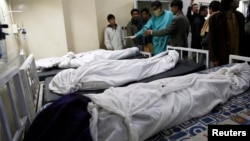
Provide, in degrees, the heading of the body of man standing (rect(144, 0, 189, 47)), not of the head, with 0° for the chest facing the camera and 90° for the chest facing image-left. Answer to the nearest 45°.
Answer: approximately 90°

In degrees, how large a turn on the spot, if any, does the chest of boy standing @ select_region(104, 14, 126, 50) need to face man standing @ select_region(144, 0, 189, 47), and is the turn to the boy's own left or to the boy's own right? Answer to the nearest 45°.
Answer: approximately 45° to the boy's own left

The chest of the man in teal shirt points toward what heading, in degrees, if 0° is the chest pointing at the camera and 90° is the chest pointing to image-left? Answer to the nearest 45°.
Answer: approximately 45°

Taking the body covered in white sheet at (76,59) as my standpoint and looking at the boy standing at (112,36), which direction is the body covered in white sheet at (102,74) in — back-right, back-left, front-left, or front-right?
back-right

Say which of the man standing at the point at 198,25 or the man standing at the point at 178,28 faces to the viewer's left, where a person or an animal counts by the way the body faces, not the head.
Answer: the man standing at the point at 178,28

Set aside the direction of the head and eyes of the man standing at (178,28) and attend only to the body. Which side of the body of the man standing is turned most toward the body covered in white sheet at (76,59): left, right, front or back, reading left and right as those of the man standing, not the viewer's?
front

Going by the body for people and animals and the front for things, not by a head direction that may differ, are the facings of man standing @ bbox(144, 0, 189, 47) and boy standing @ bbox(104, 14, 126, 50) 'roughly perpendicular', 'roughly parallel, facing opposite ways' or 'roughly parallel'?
roughly perpendicular
